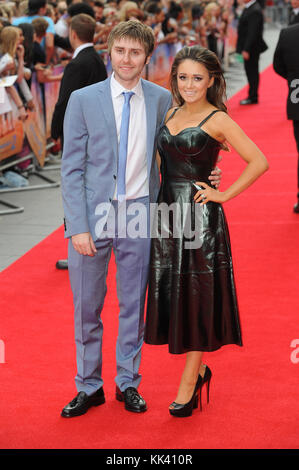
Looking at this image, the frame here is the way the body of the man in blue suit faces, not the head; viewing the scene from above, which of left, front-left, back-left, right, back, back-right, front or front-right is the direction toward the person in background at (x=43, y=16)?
back

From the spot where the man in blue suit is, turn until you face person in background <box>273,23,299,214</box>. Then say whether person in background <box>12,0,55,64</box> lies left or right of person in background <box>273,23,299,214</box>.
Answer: left

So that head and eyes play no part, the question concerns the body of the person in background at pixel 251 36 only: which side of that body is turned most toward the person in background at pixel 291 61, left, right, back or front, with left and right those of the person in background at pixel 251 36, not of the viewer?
left

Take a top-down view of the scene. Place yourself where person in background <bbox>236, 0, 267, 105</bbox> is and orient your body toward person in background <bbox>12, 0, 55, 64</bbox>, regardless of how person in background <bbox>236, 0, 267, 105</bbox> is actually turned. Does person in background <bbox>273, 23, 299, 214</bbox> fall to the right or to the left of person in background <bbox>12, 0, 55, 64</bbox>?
left

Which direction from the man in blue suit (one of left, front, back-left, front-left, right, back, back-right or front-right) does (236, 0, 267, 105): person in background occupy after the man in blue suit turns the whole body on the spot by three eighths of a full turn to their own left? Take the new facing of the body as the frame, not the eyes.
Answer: front-left
